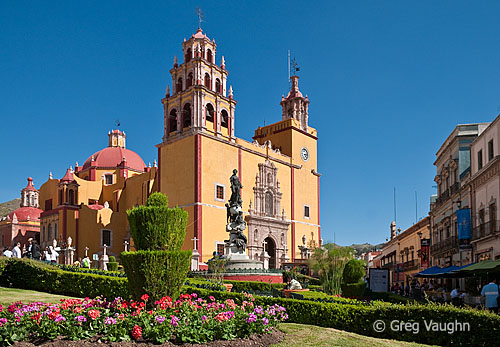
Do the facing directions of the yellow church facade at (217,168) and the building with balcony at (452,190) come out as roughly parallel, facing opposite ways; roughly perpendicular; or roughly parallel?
roughly perpendicular

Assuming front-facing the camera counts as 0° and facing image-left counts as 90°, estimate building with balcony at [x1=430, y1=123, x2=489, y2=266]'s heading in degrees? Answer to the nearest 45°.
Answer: approximately 45°

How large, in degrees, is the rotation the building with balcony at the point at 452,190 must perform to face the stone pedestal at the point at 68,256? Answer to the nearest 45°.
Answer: approximately 45° to its right

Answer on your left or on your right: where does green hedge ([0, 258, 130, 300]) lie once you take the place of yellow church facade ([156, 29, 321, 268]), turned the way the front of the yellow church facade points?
on your right

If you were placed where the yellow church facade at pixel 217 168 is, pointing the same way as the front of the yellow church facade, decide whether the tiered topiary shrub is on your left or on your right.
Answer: on your right

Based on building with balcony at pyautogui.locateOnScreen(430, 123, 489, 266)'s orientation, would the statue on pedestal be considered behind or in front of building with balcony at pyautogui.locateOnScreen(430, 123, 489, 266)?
in front

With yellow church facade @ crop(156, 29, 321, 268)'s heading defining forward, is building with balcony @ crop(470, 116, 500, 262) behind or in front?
in front

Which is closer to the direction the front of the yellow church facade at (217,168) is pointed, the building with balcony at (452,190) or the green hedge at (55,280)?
the building with balcony

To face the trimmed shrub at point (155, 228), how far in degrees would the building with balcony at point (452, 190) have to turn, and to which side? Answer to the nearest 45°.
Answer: approximately 45° to its left

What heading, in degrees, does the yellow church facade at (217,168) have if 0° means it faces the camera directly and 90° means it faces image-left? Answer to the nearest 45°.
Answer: approximately 315°

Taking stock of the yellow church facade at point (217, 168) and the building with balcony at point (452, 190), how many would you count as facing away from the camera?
0

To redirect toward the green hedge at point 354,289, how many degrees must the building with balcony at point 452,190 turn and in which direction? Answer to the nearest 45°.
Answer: approximately 45° to its left
